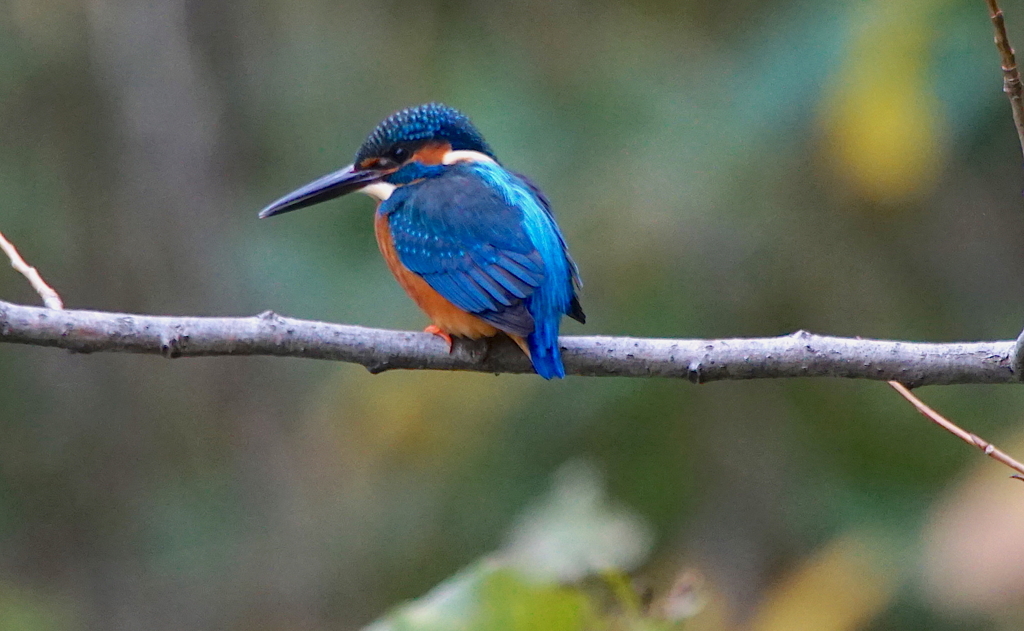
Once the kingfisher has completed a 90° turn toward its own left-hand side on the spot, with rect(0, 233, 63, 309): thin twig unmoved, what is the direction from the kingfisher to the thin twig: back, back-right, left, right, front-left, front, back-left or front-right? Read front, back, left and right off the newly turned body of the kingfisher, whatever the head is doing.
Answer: front

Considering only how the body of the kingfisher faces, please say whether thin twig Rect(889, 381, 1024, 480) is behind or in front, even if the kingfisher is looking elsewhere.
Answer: behind

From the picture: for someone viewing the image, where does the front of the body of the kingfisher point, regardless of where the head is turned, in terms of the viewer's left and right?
facing away from the viewer and to the left of the viewer

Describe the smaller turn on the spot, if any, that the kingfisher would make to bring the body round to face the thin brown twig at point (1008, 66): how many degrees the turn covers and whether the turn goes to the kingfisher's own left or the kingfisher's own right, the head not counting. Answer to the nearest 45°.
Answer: approximately 180°
